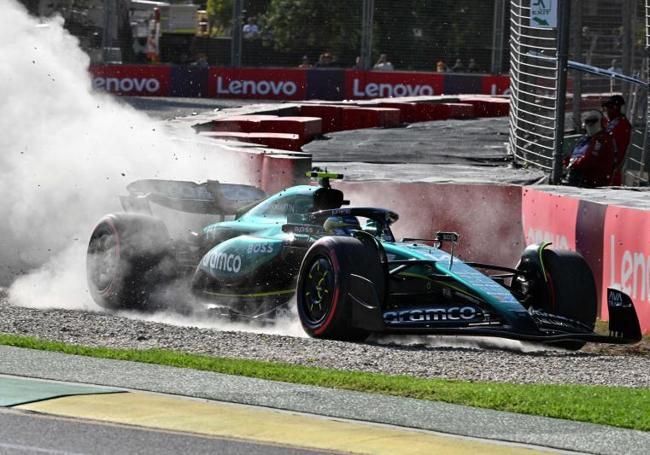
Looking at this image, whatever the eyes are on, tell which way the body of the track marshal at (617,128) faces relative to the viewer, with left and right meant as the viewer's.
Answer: facing to the left of the viewer

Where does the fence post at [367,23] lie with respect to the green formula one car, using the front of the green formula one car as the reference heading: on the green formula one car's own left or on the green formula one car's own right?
on the green formula one car's own left

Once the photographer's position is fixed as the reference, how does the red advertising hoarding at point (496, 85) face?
facing the viewer

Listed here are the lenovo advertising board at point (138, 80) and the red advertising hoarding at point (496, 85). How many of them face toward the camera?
2

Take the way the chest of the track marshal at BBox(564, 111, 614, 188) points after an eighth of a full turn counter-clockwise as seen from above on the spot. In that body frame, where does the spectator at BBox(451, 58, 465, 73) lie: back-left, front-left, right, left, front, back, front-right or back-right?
back

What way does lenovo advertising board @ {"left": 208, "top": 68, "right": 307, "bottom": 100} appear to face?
toward the camera

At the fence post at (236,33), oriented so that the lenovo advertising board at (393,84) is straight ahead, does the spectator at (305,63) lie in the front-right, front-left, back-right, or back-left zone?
front-left

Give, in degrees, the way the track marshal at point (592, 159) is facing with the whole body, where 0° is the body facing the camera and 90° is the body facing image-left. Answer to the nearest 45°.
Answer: approximately 45°
